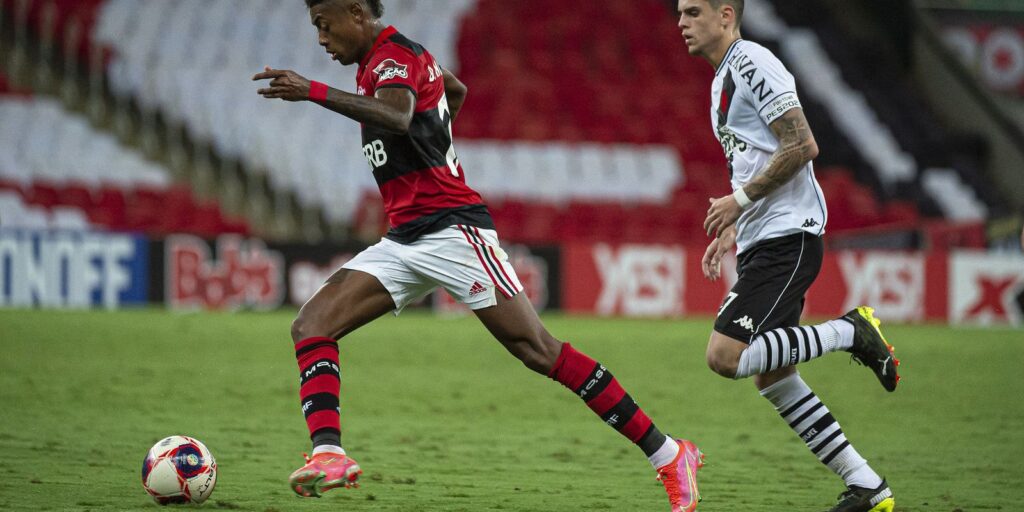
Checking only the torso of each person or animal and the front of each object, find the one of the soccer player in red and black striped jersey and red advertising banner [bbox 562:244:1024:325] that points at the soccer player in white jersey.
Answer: the red advertising banner

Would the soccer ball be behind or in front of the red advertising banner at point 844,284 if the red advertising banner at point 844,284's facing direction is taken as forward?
in front

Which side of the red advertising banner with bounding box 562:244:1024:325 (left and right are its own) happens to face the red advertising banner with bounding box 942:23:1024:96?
back

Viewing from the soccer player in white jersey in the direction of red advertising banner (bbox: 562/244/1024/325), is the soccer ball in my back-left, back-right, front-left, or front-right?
back-left

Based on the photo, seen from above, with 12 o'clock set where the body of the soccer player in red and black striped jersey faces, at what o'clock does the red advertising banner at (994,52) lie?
The red advertising banner is roughly at 4 o'clock from the soccer player in red and black striped jersey.

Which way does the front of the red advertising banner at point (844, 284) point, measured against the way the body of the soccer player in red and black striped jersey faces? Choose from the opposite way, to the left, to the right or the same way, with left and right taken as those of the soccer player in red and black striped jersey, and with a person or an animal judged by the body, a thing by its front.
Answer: to the left

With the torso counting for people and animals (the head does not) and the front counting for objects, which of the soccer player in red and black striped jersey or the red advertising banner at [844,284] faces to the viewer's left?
the soccer player in red and black striped jersey

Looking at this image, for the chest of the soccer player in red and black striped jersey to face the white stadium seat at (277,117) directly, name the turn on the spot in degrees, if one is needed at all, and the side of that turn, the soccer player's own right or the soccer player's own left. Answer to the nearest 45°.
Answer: approximately 90° to the soccer player's own right

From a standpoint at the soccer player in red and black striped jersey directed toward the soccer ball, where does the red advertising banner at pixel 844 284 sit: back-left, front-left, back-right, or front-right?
back-right

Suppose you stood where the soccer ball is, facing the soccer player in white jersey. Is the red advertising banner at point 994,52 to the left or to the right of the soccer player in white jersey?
left

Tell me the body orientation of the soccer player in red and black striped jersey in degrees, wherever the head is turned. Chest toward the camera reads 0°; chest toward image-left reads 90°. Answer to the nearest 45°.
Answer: approximately 90°

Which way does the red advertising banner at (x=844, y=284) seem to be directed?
toward the camera

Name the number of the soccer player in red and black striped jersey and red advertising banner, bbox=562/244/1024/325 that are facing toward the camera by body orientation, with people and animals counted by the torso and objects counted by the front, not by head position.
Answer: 1

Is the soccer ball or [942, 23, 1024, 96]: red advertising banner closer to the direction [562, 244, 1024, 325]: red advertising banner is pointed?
the soccer ball

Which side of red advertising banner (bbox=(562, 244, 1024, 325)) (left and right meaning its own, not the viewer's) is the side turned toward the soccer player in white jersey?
front

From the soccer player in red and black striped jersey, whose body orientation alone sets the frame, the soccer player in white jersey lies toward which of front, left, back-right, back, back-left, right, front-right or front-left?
back

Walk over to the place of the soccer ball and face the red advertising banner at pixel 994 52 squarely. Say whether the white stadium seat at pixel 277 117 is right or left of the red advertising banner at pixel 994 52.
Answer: left
